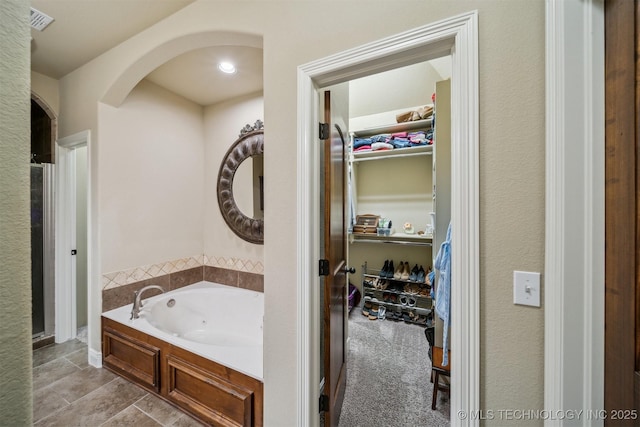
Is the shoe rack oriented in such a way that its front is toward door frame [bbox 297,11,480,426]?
yes

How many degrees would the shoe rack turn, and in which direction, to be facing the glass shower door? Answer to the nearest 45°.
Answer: approximately 45° to its right

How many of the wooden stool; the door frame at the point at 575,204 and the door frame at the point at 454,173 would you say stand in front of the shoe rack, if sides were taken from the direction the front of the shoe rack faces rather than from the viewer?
3

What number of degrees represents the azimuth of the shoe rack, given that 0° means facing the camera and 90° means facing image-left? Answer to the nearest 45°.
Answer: approximately 0°

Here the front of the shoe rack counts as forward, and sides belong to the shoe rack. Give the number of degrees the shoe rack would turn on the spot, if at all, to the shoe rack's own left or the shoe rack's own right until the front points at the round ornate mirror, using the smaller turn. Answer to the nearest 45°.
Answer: approximately 45° to the shoe rack's own right

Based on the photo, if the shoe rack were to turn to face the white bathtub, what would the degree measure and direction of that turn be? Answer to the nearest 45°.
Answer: approximately 45° to its right
